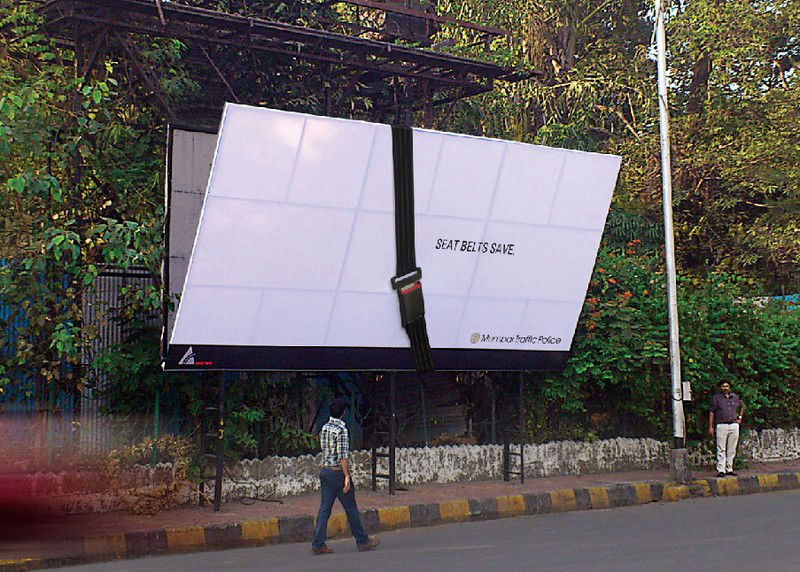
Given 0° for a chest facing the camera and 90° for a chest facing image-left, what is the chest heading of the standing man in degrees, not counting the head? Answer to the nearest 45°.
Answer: approximately 0°

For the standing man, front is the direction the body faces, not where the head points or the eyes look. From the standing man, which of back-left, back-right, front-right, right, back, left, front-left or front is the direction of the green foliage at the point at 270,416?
front-right

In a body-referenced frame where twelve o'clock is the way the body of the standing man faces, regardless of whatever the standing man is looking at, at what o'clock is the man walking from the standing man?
The man walking is roughly at 1 o'clock from the standing man.

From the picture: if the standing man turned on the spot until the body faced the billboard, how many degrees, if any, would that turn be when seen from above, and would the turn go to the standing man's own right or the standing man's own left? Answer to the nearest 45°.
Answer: approximately 45° to the standing man's own right

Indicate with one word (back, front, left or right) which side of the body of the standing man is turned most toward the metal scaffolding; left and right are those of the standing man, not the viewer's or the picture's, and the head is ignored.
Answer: right
